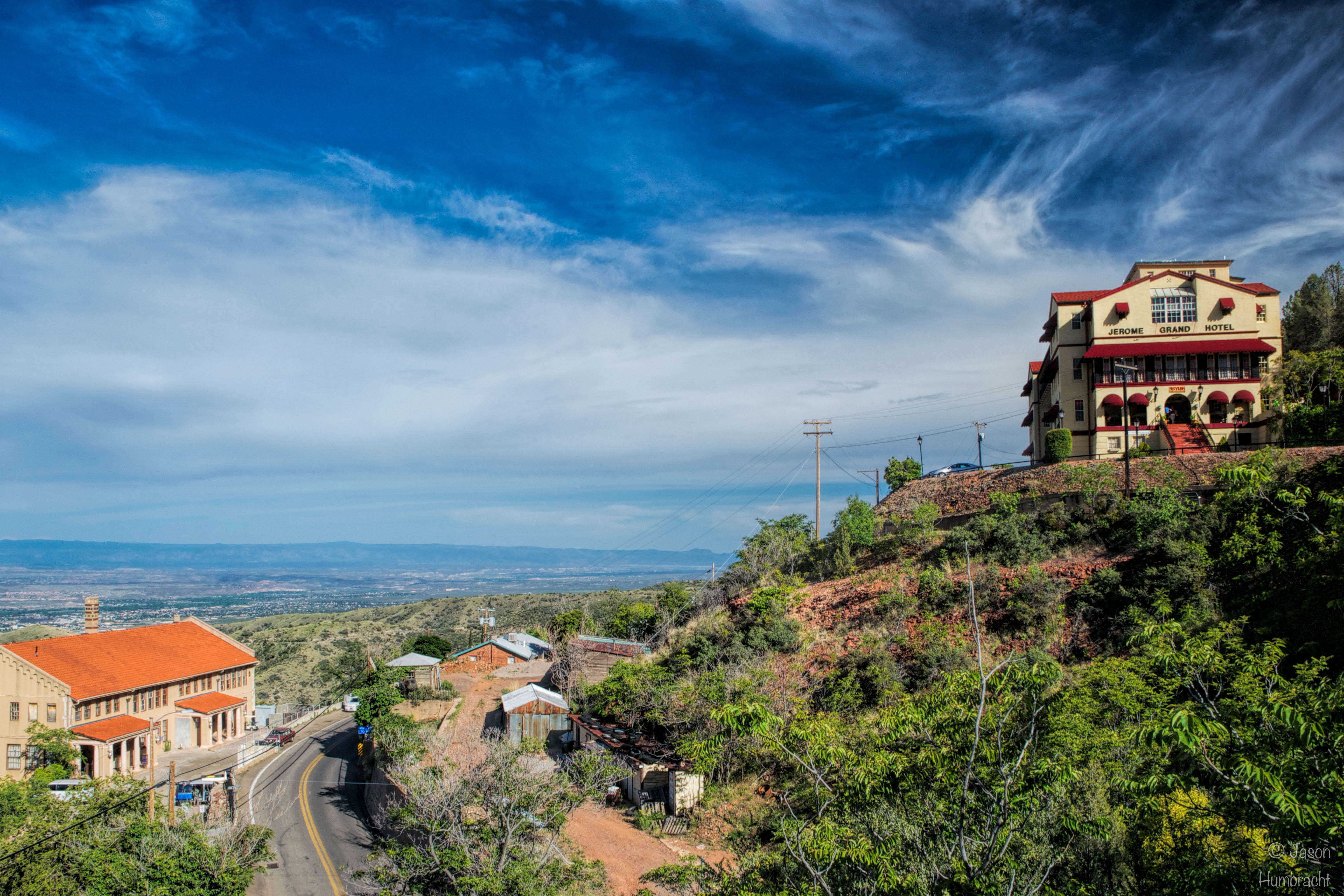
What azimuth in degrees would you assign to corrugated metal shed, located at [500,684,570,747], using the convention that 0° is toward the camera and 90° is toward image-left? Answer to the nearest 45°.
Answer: approximately 0°

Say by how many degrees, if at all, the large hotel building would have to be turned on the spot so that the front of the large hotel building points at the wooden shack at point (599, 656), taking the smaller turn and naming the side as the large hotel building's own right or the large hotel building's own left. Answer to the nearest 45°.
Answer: approximately 90° to the large hotel building's own right

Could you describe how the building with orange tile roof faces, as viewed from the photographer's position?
facing the viewer and to the right of the viewer

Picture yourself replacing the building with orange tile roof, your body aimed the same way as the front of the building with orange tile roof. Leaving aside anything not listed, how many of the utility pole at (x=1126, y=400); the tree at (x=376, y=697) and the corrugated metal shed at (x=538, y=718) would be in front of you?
3

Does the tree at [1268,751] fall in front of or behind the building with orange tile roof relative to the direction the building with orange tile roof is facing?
in front

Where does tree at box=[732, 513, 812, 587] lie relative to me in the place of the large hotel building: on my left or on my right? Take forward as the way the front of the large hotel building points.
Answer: on my right

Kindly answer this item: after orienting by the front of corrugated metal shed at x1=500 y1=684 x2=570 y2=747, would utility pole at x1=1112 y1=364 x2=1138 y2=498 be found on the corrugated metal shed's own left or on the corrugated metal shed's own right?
on the corrugated metal shed's own left

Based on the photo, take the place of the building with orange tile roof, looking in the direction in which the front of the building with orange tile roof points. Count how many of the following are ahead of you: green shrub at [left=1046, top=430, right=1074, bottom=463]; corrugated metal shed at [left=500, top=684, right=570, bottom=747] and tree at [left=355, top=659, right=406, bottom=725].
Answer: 3

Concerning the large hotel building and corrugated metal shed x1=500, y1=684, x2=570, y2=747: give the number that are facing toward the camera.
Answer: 2

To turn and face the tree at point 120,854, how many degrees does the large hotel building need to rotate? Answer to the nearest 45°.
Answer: approximately 45° to its right

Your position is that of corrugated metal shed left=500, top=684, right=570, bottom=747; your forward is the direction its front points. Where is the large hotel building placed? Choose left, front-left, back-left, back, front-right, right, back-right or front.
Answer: left

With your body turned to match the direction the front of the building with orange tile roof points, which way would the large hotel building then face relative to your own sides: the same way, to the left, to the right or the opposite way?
to the right
